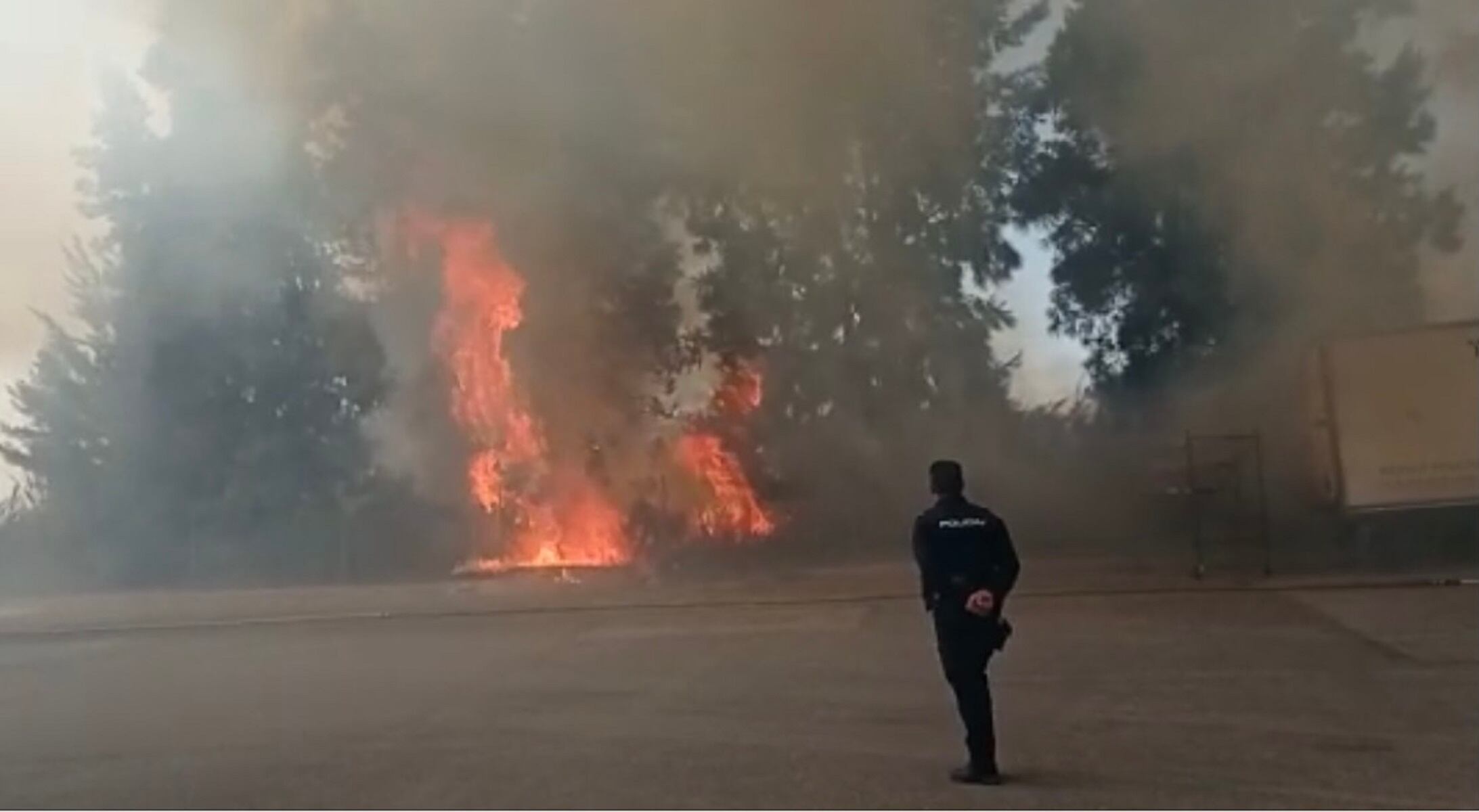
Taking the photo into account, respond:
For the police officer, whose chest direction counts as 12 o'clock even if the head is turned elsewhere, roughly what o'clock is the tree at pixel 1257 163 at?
The tree is roughly at 2 o'clock from the police officer.

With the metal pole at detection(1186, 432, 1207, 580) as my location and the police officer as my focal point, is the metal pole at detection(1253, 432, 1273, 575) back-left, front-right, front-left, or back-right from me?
back-left

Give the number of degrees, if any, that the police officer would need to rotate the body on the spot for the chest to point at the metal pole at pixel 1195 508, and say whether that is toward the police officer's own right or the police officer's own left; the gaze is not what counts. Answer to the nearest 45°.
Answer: approximately 45° to the police officer's own right

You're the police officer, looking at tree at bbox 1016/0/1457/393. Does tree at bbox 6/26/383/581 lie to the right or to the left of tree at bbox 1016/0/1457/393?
left

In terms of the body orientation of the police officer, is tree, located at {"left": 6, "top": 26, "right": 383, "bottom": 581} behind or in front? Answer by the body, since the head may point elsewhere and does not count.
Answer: in front

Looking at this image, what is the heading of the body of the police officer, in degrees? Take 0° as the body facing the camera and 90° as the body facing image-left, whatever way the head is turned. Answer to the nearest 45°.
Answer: approximately 135°
